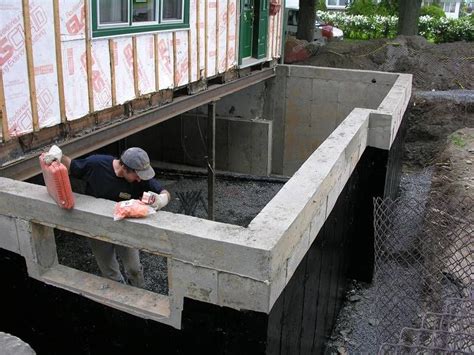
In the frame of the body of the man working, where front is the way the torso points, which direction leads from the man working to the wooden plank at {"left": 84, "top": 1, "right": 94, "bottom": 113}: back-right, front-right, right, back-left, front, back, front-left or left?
back-left

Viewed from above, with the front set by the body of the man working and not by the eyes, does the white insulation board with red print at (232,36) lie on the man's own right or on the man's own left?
on the man's own left

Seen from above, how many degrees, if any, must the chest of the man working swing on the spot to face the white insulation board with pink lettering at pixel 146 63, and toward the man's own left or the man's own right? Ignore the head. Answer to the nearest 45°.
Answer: approximately 135° to the man's own left

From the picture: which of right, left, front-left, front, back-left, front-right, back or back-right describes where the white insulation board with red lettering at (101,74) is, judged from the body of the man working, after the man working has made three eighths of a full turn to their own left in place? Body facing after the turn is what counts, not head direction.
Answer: front

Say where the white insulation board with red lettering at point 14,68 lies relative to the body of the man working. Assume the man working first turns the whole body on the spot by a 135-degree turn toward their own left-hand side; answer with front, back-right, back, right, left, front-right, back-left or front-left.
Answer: front-left

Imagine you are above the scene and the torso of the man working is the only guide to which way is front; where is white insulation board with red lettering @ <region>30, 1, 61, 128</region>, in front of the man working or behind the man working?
behind

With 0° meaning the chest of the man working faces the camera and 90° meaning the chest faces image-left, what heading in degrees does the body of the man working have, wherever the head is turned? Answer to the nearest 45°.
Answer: approximately 315°

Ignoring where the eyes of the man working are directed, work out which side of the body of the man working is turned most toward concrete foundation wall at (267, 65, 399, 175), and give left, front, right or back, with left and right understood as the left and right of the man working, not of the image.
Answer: left
